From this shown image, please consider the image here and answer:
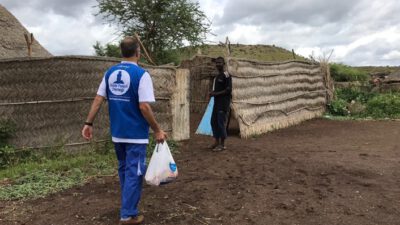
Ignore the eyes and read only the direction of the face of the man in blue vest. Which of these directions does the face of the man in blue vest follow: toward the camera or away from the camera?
away from the camera

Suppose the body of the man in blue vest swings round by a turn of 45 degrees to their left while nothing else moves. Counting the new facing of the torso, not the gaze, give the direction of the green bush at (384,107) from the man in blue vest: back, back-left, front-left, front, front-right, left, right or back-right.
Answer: front-right

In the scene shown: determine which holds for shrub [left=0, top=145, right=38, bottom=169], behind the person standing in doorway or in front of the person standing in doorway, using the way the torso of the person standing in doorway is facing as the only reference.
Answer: in front

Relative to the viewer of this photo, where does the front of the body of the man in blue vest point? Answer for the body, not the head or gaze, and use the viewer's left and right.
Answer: facing away from the viewer and to the right of the viewer

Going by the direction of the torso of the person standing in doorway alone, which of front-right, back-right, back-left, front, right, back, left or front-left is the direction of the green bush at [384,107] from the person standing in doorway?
back

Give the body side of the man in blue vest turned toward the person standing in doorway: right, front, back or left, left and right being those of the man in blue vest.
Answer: front

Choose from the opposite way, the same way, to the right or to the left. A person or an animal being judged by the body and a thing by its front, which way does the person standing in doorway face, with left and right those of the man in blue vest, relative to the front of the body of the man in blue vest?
the opposite way

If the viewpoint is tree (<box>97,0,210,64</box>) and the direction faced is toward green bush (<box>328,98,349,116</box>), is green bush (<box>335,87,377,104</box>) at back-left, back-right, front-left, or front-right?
front-left

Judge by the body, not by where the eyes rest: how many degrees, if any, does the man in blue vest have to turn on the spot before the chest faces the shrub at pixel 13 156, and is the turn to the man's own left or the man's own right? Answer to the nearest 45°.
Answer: approximately 90° to the man's own left

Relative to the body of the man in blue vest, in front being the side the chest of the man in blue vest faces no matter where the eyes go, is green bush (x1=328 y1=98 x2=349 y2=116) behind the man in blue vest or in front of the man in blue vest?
in front

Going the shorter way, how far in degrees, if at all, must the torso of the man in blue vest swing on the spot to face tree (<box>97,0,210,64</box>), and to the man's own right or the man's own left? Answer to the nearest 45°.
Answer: approximately 45° to the man's own left

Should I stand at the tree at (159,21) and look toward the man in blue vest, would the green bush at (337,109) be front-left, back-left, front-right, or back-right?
front-left

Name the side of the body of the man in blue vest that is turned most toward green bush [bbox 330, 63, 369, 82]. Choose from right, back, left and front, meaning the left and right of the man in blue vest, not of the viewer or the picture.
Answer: front

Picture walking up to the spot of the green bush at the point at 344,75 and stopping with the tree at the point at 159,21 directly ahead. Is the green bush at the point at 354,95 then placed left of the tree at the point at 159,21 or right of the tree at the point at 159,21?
left

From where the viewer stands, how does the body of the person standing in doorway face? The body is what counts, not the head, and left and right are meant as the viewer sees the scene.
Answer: facing the viewer and to the left of the viewer

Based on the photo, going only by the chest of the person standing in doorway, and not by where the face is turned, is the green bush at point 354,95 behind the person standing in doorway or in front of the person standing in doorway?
behind
